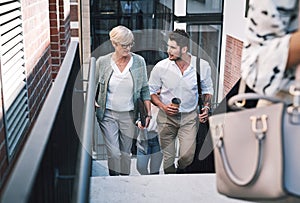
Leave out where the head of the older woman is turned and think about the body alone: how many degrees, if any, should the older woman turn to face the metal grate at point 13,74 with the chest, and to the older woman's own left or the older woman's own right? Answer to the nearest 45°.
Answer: approximately 45° to the older woman's own right

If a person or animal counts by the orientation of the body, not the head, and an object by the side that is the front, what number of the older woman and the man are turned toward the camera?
2

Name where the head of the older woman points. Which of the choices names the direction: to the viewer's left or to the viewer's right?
to the viewer's right

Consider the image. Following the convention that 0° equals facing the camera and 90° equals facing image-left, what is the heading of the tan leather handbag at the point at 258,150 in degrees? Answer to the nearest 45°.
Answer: approximately 45°

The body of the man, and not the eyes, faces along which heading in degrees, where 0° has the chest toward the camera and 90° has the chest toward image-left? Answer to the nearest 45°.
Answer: approximately 0°

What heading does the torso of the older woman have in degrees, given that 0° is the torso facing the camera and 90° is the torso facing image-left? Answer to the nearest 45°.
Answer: approximately 0°
